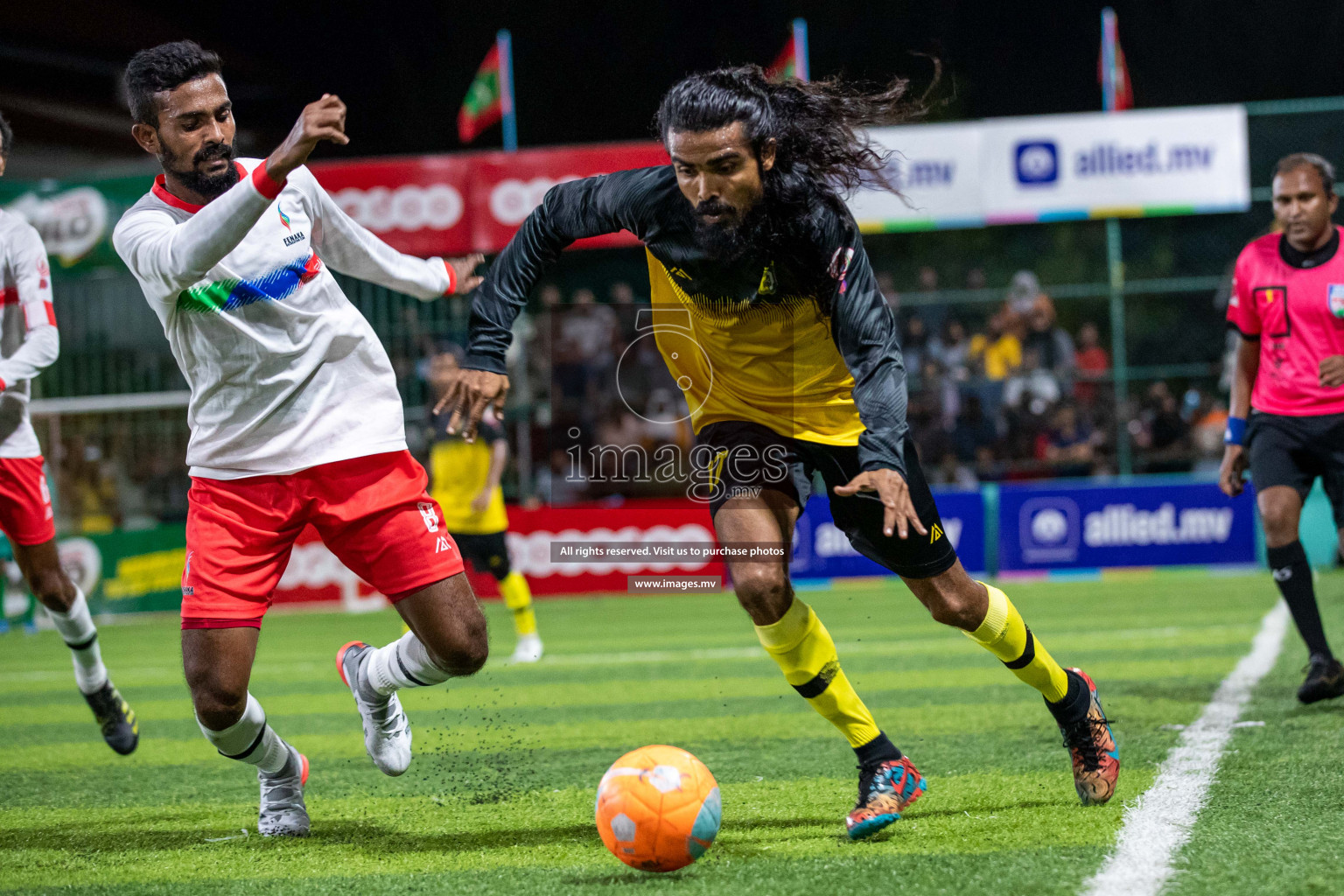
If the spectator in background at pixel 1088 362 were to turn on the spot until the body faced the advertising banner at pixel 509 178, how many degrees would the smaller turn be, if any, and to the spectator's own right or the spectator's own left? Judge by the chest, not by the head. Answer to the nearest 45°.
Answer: approximately 90° to the spectator's own right

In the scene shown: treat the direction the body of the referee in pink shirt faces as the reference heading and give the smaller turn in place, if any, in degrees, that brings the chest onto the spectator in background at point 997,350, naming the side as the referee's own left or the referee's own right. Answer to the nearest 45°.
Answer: approximately 180°

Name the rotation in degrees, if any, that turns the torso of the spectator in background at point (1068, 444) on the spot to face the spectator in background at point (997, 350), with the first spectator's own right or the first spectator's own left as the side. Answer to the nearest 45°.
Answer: approximately 135° to the first spectator's own right

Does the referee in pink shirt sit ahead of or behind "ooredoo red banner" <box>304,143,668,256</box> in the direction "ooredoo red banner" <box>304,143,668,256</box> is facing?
ahead
